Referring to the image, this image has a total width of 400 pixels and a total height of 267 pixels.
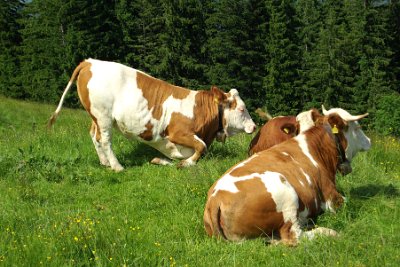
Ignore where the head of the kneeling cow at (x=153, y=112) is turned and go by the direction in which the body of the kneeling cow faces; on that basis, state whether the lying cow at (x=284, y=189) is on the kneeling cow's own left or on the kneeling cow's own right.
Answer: on the kneeling cow's own right

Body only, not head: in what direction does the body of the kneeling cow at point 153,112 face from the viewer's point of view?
to the viewer's right

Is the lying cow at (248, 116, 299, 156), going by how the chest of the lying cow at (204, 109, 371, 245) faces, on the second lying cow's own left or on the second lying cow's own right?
on the second lying cow's own left

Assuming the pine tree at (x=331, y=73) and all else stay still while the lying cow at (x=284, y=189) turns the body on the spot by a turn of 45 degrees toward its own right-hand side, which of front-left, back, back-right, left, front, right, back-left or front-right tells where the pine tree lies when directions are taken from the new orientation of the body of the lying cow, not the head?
left

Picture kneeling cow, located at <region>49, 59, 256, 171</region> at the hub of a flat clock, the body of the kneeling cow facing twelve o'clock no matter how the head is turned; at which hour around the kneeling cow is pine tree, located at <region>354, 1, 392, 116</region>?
The pine tree is roughly at 10 o'clock from the kneeling cow.

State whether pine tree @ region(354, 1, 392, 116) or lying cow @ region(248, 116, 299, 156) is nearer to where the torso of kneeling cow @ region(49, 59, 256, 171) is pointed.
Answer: the lying cow

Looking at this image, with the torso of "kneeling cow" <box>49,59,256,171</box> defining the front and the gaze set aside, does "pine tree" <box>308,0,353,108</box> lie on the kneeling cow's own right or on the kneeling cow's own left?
on the kneeling cow's own left

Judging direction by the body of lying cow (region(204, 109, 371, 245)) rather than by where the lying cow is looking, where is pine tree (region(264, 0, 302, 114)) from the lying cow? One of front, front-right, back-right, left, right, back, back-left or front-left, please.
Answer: front-left

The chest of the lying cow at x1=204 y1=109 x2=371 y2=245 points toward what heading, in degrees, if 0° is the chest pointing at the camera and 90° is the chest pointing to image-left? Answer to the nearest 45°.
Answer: approximately 225°

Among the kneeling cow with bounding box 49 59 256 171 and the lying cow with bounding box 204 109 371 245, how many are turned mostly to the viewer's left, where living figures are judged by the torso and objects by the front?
0

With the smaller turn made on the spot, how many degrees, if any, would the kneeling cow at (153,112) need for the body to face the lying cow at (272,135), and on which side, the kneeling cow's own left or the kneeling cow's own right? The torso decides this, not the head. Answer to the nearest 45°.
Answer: approximately 45° to the kneeling cow's own right

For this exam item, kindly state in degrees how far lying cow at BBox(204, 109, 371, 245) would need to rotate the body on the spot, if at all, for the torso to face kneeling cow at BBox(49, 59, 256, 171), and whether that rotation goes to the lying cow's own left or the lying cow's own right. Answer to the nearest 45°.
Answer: approximately 90° to the lying cow's own left

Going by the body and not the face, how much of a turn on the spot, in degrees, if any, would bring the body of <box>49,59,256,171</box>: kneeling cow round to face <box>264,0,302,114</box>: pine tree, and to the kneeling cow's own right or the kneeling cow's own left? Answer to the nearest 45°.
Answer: approximately 90° to the kneeling cow's own left
